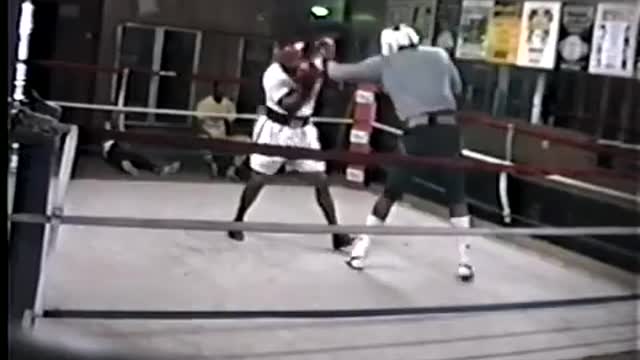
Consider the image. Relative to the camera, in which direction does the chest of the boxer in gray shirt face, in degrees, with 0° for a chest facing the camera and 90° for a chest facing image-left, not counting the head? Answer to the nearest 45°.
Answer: approximately 135°

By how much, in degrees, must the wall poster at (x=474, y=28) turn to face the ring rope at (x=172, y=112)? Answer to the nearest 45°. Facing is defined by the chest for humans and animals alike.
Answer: approximately 45° to its right

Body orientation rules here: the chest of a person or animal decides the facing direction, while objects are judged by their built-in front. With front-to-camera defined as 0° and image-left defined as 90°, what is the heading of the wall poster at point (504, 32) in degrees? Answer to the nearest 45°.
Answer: approximately 0°

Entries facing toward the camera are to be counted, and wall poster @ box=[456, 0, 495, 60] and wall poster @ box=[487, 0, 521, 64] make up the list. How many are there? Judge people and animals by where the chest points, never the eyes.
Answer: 2

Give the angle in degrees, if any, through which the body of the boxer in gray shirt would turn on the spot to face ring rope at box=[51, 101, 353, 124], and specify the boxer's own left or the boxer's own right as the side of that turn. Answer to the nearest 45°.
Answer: approximately 45° to the boxer's own left

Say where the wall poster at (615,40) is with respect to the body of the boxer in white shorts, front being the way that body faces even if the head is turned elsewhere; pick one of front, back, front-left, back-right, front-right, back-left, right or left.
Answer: front-left
